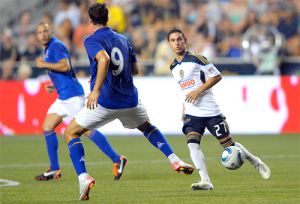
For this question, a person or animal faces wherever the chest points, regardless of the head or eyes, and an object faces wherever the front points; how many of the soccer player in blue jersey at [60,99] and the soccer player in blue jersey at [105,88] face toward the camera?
0

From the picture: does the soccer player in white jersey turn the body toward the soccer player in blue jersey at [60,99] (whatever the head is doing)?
no

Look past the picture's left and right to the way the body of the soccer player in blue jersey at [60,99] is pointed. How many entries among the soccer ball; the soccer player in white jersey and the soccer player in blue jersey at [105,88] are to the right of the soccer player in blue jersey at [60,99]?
0

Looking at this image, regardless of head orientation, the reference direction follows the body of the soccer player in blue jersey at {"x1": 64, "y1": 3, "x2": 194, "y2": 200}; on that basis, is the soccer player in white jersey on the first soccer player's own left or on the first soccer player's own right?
on the first soccer player's own right

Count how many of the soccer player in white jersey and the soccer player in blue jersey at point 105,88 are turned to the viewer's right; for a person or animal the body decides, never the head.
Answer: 0

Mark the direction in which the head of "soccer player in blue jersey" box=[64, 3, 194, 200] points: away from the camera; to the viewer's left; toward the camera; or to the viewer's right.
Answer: away from the camera

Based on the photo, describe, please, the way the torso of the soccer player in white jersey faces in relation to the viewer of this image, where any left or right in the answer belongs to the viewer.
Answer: facing the viewer and to the left of the viewer

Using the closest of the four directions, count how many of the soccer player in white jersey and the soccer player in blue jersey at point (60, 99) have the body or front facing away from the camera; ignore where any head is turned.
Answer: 0
